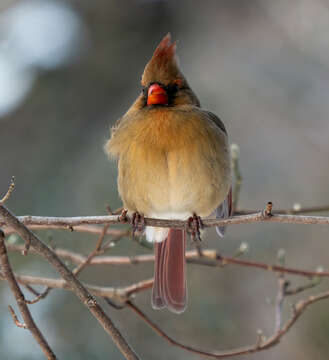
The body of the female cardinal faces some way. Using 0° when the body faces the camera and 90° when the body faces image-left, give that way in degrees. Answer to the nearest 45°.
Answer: approximately 0°
